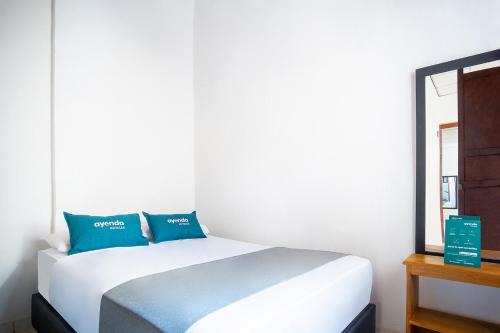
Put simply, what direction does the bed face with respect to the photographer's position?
facing the viewer and to the right of the viewer

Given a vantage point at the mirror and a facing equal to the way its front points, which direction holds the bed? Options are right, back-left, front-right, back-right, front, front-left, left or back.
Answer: front

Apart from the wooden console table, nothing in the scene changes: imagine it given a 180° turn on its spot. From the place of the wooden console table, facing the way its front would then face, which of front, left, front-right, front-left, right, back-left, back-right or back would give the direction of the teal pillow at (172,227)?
back-left

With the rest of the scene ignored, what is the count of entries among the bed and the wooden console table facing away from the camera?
0

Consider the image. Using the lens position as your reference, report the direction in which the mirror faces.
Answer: facing the viewer and to the left of the viewer

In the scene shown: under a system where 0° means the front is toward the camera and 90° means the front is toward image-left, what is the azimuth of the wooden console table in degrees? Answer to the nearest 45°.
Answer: approximately 45°
